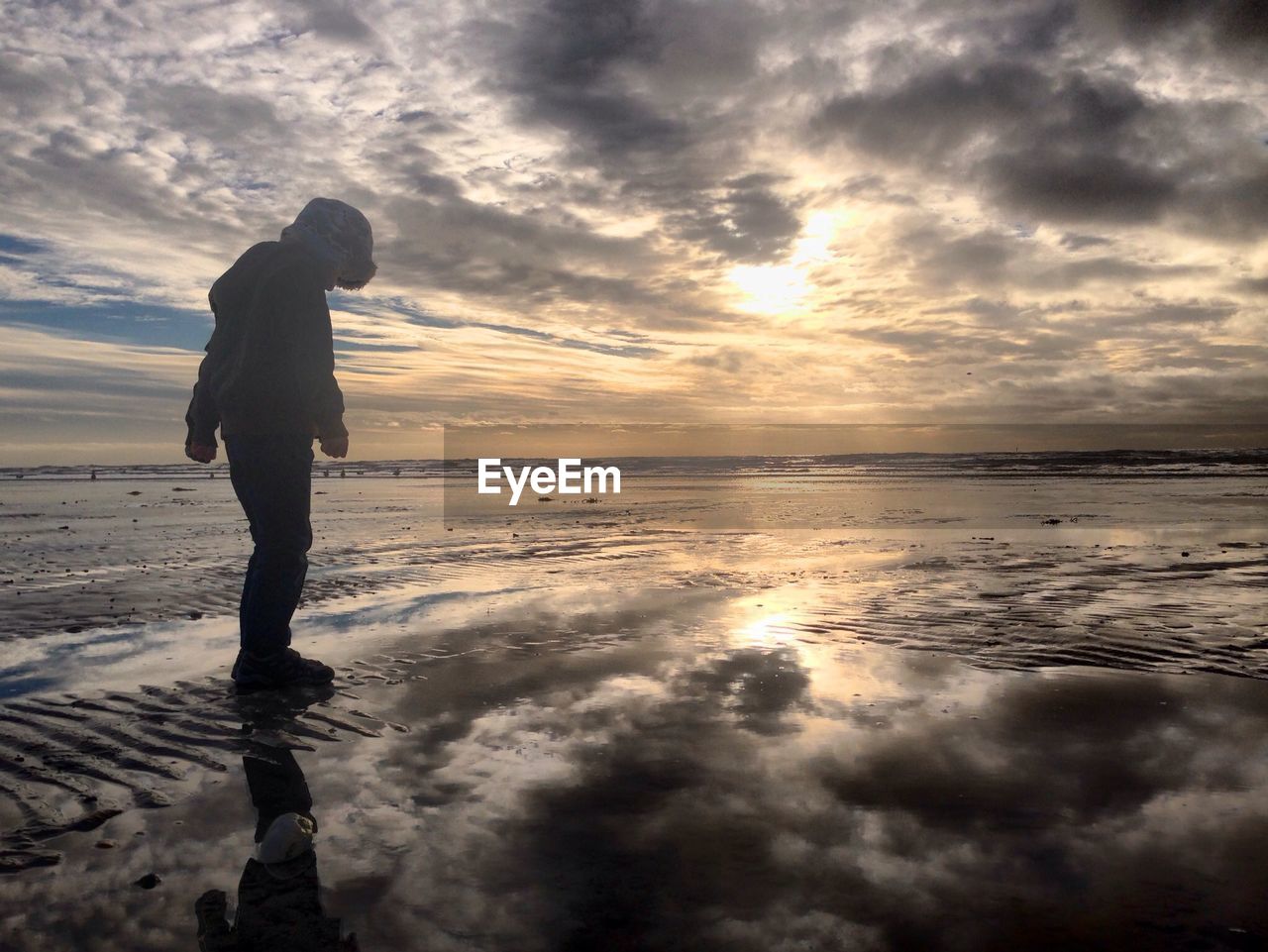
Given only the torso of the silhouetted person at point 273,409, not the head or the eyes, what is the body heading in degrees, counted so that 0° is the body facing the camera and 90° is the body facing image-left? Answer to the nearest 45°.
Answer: approximately 270°

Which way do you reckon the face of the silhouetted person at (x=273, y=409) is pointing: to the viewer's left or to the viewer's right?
to the viewer's right
